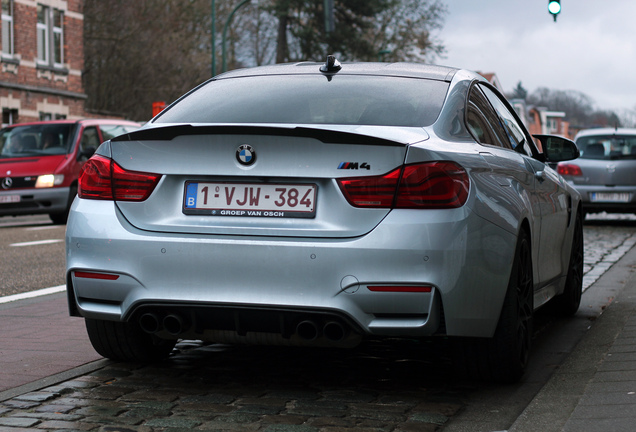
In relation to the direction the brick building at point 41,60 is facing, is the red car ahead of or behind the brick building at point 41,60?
ahead

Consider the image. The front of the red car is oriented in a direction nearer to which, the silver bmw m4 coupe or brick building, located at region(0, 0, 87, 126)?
the silver bmw m4 coupe

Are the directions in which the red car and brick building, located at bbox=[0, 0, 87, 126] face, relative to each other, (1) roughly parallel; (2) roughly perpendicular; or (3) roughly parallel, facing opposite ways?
roughly perpendicular

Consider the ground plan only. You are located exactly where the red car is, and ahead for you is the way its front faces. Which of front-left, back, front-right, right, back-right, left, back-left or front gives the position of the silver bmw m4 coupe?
front-left

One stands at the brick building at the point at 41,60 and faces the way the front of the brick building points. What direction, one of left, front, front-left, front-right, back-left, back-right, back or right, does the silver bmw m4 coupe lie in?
front-right

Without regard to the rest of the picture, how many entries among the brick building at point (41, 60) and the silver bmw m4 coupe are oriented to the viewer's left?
0

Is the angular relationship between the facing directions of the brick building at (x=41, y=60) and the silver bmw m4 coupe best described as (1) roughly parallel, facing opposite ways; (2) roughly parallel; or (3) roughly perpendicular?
roughly perpendicular

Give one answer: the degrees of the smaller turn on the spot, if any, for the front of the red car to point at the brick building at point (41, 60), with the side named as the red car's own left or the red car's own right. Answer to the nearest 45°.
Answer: approximately 135° to the red car's own right

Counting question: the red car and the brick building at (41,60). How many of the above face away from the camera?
0

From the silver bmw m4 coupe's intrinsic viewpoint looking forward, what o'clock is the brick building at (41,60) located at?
The brick building is roughly at 10 o'clock from the silver bmw m4 coupe.

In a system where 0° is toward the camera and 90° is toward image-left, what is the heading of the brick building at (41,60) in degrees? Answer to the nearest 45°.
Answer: approximately 315°

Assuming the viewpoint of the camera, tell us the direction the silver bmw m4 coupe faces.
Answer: facing away from the viewer and to the right of the viewer

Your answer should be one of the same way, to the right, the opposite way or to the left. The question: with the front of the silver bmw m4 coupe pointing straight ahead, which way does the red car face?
the opposite way

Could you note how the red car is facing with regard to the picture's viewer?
facing the viewer and to the left of the viewer
